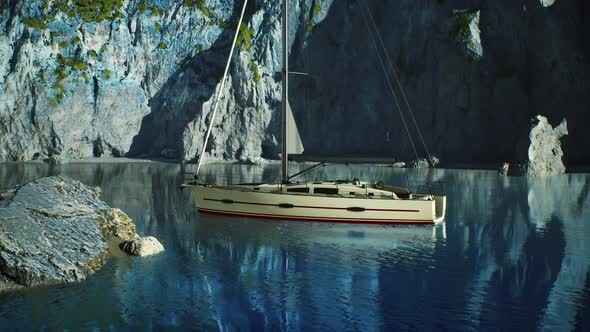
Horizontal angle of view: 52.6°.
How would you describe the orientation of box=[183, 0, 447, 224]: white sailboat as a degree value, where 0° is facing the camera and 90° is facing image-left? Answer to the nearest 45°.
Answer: approximately 90°

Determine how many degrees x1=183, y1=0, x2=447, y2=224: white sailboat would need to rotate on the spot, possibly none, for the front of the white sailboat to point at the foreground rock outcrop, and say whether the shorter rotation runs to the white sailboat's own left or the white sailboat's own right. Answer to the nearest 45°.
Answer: approximately 45° to the white sailboat's own left

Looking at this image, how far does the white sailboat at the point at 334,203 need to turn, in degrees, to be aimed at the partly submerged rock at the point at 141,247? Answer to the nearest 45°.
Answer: approximately 45° to its left
